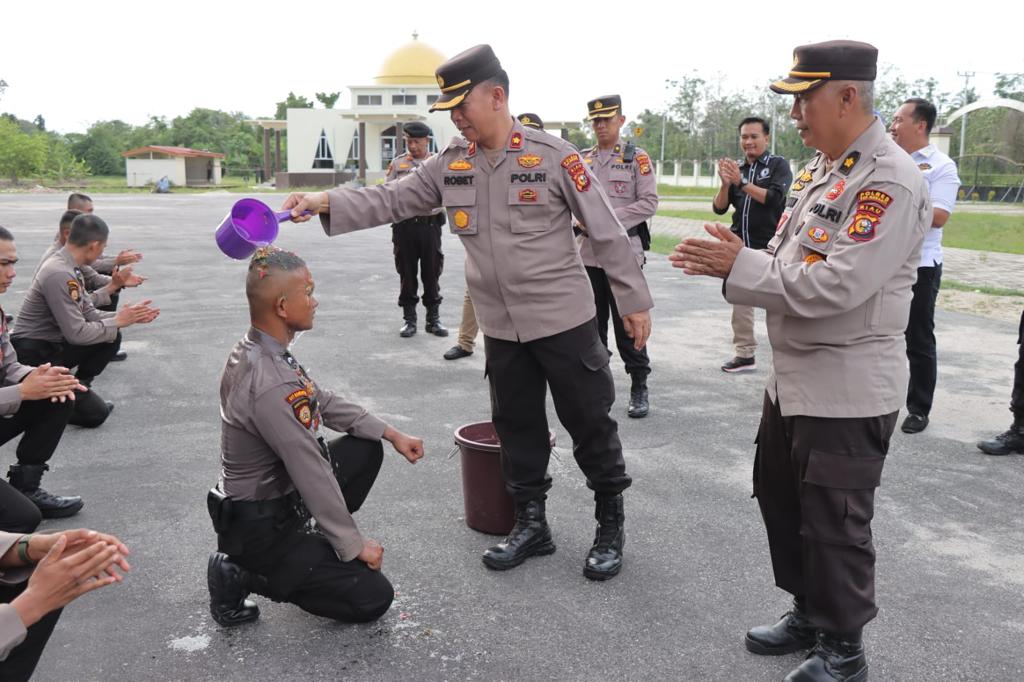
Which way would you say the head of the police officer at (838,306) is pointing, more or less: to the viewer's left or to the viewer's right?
to the viewer's left

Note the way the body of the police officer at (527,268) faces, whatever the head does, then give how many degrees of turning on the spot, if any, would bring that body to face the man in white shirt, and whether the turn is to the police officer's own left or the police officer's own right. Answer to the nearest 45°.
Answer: approximately 180°

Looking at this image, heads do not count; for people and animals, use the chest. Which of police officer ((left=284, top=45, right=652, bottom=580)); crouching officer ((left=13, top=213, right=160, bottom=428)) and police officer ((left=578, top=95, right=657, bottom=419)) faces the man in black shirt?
the crouching officer

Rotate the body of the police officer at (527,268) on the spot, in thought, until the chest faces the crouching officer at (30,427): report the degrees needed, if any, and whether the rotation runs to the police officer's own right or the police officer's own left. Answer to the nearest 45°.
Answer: approximately 45° to the police officer's own right

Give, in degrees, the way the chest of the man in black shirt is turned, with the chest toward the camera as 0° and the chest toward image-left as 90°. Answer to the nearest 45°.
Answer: approximately 45°

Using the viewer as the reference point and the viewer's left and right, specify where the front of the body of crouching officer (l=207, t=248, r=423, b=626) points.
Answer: facing to the right of the viewer

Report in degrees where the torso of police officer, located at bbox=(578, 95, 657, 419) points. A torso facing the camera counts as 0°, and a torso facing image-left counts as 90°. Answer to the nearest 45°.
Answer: approximately 45°

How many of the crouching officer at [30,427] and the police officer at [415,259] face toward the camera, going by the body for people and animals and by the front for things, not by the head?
1

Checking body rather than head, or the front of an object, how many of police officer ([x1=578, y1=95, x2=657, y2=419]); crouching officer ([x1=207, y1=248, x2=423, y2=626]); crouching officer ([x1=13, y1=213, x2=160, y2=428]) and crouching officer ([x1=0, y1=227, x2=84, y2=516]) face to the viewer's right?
3

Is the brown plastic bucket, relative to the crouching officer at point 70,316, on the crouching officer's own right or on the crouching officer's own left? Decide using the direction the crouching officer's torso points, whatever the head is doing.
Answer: on the crouching officer's own right

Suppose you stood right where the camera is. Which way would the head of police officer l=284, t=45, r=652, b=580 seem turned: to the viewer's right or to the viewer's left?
to the viewer's left

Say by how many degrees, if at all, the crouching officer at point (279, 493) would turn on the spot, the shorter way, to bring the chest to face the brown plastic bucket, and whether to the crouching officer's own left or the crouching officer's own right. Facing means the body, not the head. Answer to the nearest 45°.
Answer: approximately 45° to the crouching officer's own left
